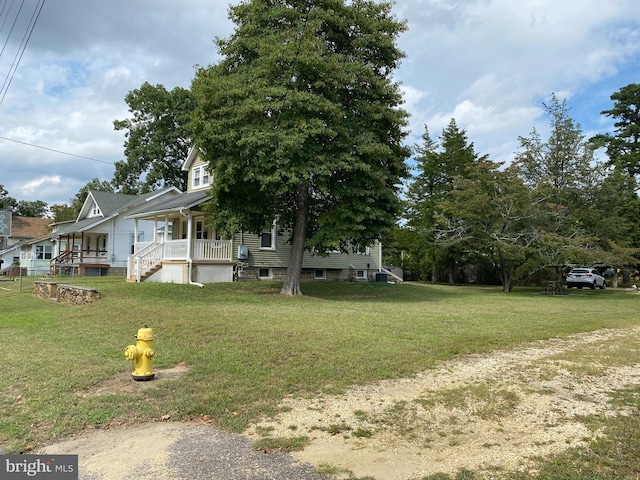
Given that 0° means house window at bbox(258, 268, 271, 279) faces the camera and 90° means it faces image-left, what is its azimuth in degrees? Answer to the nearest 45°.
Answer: approximately 0°

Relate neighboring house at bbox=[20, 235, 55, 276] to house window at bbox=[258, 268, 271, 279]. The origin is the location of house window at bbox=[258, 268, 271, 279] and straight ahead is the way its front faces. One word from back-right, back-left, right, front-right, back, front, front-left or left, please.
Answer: back-right

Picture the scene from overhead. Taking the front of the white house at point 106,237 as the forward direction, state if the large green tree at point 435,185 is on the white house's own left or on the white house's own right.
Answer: on the white house's own left

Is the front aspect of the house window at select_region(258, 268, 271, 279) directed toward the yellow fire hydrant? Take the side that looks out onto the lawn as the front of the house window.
yes

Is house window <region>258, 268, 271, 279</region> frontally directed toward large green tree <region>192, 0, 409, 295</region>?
yes

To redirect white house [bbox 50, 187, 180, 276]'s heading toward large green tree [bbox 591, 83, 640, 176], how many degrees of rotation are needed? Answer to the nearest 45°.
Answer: approximately 135° to its left

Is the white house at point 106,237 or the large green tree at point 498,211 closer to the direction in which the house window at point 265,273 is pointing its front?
the large green tree

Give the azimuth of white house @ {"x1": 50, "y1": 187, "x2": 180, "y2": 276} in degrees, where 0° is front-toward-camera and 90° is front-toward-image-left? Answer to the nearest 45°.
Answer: approximately 45°

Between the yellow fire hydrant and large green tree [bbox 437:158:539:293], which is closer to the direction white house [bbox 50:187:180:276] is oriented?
the yellow fire hydrant

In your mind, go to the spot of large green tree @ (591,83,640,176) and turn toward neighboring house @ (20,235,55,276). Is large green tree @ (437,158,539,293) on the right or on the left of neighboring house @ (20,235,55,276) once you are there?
left

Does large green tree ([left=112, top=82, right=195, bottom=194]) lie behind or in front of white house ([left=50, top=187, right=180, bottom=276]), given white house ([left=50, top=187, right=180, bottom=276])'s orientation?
behind
